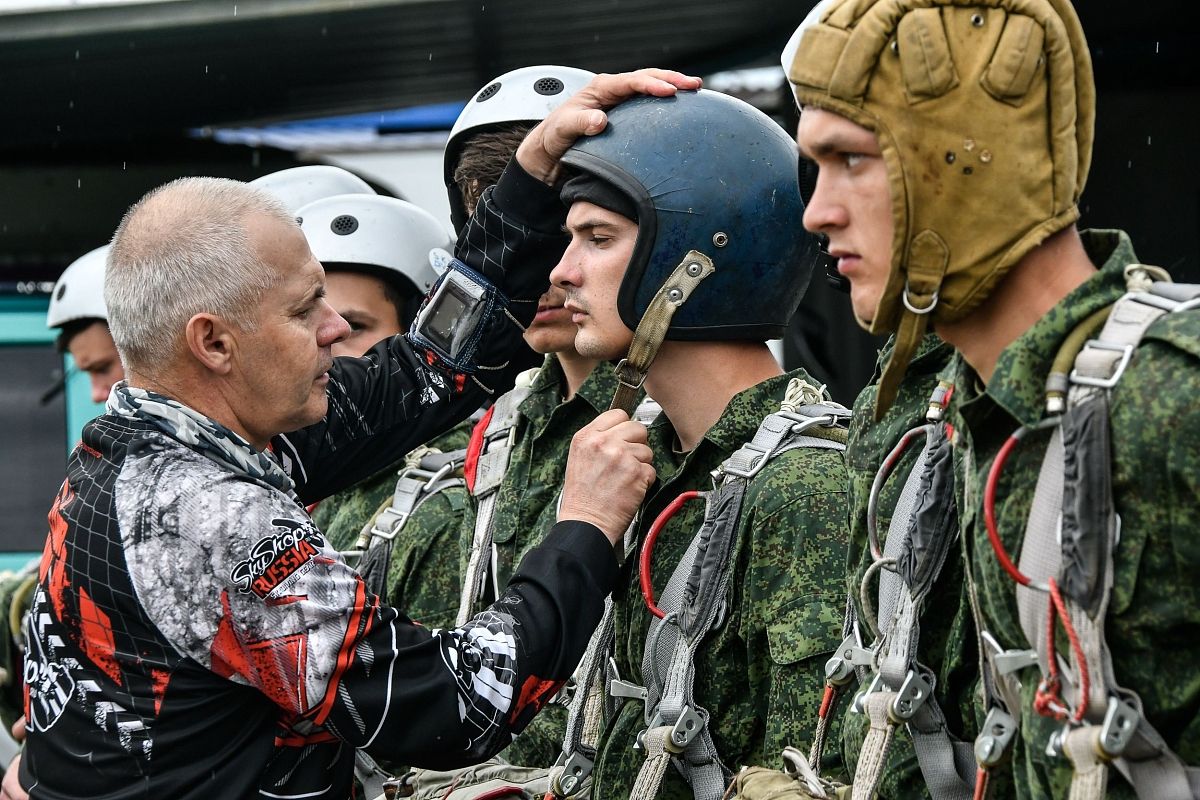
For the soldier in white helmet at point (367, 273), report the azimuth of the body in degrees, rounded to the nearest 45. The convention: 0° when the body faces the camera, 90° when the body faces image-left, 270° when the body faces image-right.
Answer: approximately 45°

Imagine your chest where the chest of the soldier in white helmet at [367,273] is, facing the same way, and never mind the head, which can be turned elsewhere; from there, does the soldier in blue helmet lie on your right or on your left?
on your left

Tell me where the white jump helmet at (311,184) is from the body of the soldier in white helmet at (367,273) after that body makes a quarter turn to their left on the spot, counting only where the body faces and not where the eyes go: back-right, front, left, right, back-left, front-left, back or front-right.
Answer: back-left

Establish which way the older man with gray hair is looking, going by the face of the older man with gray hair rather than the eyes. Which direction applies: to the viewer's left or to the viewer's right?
to the viewer's right

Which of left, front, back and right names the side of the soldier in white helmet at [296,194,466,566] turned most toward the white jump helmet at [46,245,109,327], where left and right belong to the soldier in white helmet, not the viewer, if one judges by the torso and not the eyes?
right
